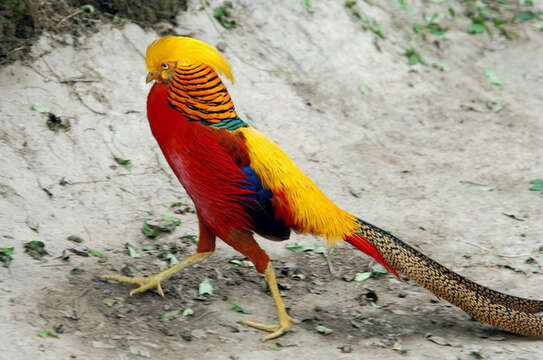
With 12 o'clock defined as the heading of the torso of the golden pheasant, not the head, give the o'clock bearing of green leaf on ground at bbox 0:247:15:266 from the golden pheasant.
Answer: The green leaf on ground is roughly at 12 o'clock from the golden pheasant.

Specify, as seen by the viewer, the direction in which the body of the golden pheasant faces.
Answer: to the viewer's left

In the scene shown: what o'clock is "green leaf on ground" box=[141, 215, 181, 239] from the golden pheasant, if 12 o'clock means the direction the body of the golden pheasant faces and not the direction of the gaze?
The green leaf on ground is roughly at 2 o'clock from the golden pheasant.

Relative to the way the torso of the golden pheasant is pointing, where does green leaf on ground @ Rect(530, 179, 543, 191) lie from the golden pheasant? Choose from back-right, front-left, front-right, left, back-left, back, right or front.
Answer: back-right
